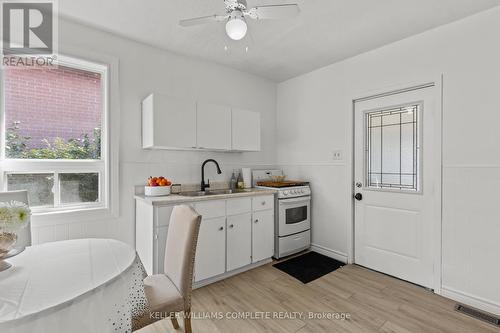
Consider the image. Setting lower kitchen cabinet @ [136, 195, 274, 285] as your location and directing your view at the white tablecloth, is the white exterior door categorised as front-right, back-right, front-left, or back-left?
back-left

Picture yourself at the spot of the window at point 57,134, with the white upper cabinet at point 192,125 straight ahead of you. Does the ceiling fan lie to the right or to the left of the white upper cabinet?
right

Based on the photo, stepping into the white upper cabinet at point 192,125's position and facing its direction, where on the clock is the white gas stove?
The white gas stove is roughly at 10 o'clock from the white upper cabinet.

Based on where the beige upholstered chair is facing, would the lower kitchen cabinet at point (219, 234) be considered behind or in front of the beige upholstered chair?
behind

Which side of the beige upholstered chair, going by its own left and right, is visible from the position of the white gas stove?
back
